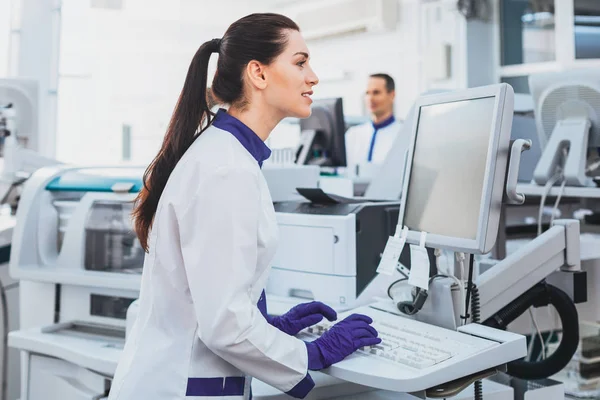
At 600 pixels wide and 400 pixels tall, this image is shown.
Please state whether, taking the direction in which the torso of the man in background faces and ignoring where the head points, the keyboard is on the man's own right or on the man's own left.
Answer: on the man's own left

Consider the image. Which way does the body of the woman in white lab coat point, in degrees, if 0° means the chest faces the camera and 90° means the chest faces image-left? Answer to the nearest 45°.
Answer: approximately 270°

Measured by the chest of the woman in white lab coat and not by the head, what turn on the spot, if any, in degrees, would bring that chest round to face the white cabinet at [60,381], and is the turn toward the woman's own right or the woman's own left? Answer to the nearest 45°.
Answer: approximately 135° to the woman's own left

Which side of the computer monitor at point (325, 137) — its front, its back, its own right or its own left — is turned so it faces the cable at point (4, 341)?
back

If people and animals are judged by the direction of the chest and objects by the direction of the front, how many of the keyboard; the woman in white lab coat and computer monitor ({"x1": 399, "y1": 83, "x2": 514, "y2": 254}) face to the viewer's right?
1

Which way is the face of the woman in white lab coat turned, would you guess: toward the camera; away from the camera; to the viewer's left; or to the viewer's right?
to the viewer's right

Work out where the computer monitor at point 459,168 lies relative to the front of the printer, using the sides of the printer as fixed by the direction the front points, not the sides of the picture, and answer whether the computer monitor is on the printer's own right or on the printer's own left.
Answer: on the printer's own left

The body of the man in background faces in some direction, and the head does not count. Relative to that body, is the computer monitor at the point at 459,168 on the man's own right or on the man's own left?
on the man's own left

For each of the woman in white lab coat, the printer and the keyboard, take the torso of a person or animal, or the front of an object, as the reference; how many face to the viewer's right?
1
